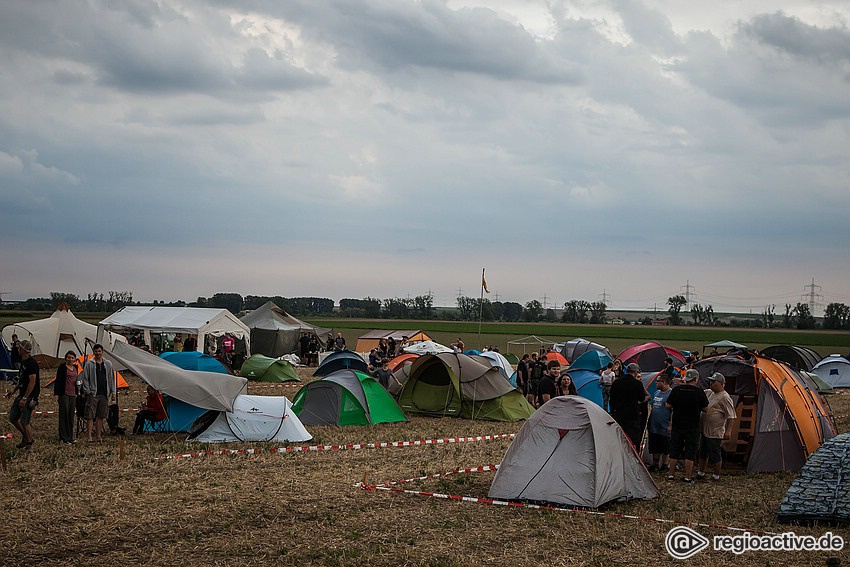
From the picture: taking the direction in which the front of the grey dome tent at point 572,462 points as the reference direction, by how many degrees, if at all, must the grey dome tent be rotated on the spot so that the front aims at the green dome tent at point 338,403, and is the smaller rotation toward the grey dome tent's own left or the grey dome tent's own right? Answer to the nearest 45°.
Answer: approximately 90° to the grey dome tent's own right

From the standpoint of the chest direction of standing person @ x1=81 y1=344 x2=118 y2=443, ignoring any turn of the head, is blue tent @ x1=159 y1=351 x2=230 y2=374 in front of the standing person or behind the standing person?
behind

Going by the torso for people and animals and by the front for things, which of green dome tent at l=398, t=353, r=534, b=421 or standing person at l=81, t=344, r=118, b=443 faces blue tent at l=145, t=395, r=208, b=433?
the green dome tent

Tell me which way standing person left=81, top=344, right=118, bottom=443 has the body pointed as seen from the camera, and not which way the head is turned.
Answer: toward the camera

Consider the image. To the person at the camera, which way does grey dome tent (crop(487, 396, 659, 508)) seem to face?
facing the viewer and to the left of the viewer

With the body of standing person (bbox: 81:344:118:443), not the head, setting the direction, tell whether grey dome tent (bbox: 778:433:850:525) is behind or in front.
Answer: in front
